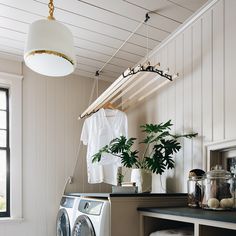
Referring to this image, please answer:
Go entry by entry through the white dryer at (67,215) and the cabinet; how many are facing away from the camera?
0

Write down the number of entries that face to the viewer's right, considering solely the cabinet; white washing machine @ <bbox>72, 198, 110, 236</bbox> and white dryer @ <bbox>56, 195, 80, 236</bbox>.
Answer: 0

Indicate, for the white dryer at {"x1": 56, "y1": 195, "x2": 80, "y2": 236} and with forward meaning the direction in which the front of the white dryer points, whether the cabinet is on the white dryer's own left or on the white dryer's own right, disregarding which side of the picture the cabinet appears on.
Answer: on the white dryer's own left

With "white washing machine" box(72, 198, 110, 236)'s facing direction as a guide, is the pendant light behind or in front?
in front

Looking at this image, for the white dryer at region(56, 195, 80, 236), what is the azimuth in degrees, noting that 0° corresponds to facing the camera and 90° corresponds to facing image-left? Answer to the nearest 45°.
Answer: approximately 45°

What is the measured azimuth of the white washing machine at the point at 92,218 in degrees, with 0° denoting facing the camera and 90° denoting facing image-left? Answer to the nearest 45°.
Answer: approximately 45°

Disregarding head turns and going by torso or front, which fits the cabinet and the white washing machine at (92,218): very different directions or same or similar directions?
same or similar directions

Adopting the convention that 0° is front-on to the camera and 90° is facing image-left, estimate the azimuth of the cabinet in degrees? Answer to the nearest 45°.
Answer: approximately 45°
